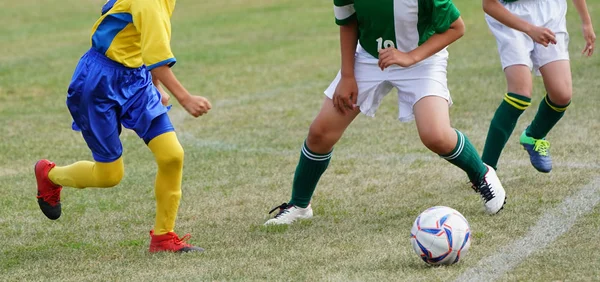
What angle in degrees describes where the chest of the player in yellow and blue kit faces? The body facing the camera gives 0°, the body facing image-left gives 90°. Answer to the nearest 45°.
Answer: approximately 270°

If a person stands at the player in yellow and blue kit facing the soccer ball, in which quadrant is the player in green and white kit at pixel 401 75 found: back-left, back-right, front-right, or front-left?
front-left

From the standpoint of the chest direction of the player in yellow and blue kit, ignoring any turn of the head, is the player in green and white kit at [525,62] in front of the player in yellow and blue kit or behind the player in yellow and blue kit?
in front

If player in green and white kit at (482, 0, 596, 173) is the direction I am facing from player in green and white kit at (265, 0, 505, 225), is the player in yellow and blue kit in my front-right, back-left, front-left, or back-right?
back-left

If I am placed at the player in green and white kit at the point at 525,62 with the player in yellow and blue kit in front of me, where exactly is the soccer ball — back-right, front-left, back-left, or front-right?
front-left

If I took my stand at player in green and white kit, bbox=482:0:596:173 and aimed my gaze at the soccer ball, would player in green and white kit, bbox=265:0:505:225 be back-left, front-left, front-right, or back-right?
front-right

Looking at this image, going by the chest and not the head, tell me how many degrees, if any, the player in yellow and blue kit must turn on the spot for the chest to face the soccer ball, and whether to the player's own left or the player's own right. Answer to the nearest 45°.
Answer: approximately 45° to the player's own right

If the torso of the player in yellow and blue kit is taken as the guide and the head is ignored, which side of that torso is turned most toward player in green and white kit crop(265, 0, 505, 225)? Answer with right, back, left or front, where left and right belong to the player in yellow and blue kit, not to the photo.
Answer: front
